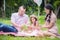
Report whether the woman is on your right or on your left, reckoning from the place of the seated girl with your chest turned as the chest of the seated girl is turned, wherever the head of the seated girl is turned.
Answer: on your left

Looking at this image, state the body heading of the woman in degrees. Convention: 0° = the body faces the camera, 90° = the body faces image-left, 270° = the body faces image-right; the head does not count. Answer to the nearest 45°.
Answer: approximately 90°
